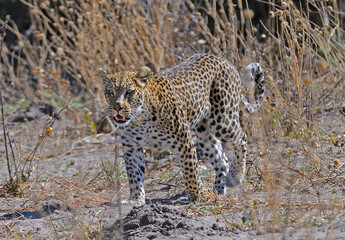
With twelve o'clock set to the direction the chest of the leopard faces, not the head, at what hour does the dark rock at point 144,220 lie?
The dark rock is roughly at 11 o'clock from the leopard.

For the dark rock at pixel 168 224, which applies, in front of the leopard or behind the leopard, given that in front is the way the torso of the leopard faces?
in front
